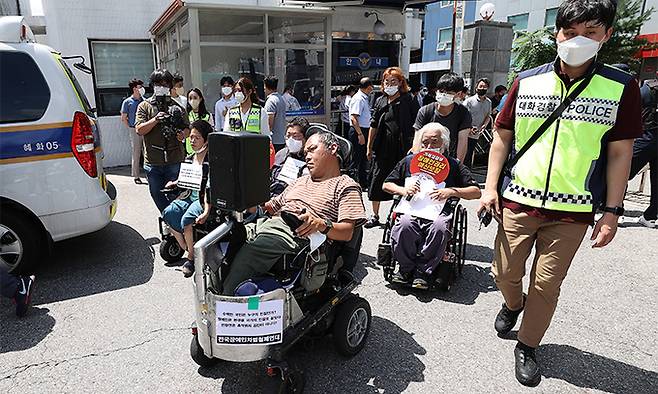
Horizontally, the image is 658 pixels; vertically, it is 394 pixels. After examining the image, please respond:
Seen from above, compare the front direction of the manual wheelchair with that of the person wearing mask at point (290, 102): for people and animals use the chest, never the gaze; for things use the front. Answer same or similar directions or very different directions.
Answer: same or similar directions

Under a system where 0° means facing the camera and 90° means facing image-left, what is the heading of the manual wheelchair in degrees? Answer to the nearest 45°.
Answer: approximately 0°

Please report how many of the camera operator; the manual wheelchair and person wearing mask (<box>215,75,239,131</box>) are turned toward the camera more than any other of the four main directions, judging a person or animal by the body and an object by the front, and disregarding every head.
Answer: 3

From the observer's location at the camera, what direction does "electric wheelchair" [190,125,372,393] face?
facing the viewer and to the left of the viewer

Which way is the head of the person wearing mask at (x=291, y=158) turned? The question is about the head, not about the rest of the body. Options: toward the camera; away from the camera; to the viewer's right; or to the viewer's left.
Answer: toward the camera

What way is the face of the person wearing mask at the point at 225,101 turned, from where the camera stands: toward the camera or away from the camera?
toward the camera

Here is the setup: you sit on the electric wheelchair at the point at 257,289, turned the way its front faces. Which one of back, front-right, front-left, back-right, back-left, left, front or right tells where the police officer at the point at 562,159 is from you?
back-left

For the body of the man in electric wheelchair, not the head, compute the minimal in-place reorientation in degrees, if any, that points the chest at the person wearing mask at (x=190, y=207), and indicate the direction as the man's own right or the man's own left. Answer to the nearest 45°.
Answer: approximately 90° to the man's own right

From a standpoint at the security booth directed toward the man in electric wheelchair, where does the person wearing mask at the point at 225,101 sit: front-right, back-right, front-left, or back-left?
front-right

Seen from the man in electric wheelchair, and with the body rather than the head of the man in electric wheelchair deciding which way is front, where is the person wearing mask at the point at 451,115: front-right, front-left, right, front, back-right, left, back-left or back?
back

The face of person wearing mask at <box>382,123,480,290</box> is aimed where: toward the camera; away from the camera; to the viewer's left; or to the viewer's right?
toward the camera

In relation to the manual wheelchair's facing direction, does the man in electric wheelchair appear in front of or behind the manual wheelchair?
in front

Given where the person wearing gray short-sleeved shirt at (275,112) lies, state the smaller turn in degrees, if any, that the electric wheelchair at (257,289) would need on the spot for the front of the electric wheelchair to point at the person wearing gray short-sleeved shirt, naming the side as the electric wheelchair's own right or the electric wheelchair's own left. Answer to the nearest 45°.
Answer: approximately 135° to the electric wheelchair's own right

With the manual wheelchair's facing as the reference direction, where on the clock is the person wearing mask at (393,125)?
The person wearing mask is roughly at 5 o'clock from the manual wheelchair.

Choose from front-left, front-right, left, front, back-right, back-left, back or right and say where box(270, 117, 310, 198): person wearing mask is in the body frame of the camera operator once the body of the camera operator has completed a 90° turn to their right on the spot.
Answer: back-left

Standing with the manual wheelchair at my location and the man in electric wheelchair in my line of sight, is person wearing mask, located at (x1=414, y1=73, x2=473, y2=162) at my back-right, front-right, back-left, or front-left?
back-right

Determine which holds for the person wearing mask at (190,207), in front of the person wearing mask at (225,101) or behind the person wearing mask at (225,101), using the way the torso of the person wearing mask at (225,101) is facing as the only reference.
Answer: in front
